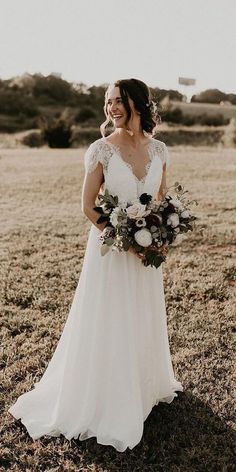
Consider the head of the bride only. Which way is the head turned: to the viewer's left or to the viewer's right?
to the viewer's left

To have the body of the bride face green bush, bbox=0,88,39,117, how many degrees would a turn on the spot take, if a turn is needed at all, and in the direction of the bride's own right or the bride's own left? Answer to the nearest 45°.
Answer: approximately 135° to the bride's own left

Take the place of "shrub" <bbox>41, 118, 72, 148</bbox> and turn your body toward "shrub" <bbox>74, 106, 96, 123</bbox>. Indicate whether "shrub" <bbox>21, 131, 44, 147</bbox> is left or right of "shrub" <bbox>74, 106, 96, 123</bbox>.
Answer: left

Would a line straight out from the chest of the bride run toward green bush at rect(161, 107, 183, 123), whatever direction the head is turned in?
no

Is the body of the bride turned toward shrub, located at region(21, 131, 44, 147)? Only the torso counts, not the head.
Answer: no

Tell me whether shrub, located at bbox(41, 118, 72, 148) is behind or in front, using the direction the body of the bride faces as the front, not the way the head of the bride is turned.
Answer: behind

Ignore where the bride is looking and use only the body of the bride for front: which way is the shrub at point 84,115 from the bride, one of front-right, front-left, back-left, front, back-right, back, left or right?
back-left

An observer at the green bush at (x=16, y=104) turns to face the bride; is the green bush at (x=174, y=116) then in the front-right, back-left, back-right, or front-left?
front-left
